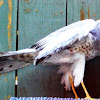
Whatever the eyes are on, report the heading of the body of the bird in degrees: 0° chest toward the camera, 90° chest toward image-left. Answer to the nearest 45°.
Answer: approximately 270°
